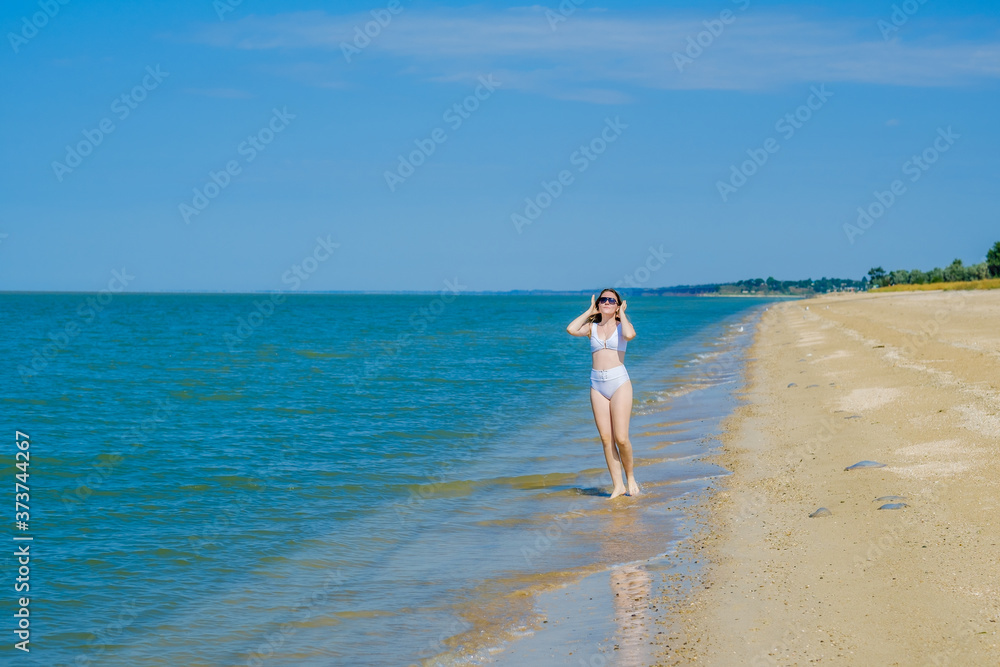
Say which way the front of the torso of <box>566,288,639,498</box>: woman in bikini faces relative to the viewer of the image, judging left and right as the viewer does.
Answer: facing the viewer

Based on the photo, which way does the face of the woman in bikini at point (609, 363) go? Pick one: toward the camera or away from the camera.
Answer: toward the camera
